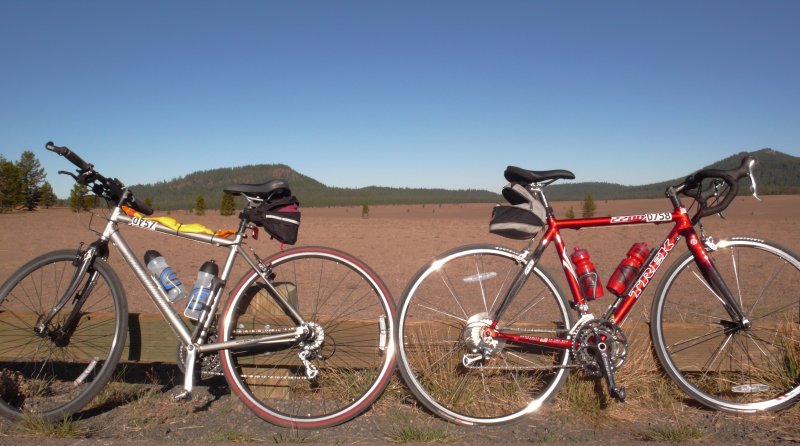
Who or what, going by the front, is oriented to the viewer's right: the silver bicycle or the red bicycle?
the red bicycle

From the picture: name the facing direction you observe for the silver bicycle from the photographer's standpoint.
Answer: facing to the left of the viewer

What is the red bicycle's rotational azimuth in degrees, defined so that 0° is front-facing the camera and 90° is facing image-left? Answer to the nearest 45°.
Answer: approximately 270°

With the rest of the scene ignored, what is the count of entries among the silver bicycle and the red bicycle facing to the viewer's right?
1

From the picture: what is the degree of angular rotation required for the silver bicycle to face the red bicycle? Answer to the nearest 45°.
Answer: approximately 180°

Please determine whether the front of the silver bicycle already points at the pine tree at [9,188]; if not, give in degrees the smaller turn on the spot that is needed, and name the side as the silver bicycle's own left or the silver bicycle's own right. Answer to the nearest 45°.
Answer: approximately 90° to the silver bicycle's own right

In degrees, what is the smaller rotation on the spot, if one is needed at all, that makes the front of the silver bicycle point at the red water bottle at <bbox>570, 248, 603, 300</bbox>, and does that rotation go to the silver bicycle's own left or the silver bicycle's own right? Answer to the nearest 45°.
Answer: approximately 180°

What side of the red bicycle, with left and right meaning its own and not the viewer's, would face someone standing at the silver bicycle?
back

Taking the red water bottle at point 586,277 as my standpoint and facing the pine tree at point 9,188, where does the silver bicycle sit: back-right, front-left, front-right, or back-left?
front-left

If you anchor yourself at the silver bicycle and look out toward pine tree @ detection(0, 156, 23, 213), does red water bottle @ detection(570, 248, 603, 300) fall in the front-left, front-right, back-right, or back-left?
back-right

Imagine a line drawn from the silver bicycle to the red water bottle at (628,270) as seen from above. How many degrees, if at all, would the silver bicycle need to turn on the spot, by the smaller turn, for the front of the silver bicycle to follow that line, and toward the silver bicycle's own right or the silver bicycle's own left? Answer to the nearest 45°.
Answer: approximately 180°

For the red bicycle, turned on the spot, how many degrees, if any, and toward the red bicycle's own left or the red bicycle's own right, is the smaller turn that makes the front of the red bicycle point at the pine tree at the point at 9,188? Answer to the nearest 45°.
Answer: approximately 135° to the red bicycle's own left
